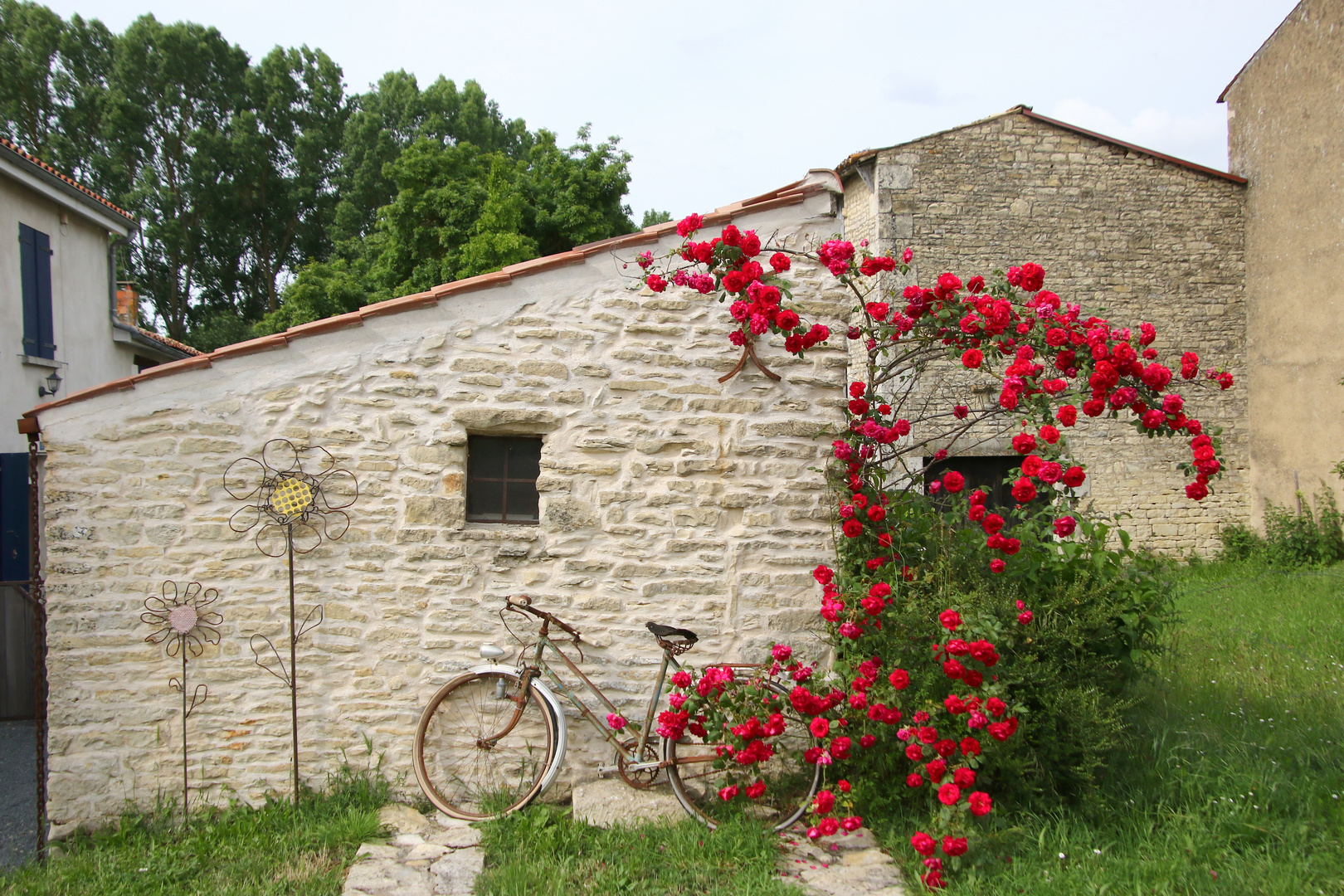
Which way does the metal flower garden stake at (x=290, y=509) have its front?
toward the camera

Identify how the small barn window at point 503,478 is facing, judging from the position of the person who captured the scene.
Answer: facing the viewer

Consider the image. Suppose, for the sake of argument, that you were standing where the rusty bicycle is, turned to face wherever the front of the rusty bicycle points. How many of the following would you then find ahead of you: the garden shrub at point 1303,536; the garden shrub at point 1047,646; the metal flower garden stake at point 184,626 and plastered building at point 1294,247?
1

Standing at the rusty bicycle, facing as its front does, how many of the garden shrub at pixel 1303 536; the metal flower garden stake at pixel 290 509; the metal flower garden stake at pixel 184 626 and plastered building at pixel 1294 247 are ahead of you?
2

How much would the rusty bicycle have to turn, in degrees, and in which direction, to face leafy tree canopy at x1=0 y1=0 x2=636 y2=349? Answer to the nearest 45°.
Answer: approximately 45° to its right

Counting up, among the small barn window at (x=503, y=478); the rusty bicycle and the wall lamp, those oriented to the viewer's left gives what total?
1

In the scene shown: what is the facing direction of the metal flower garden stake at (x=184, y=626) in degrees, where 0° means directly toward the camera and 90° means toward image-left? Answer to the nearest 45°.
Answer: approximately 0°

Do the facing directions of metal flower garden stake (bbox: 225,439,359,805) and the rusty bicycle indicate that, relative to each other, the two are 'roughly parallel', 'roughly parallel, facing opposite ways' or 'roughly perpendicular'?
roughly perpendicular

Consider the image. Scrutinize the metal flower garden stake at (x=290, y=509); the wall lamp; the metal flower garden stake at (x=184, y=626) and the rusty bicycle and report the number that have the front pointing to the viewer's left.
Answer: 1

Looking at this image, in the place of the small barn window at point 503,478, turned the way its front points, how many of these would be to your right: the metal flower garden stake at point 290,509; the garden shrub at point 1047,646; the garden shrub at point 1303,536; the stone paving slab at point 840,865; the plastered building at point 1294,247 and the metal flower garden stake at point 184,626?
2

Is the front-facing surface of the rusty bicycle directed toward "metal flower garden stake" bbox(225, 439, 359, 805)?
yes

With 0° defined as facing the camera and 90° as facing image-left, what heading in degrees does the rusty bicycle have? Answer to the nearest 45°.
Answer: approximately 90°

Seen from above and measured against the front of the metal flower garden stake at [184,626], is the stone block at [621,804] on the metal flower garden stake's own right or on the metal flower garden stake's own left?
on the metal flower garden stake's own left
